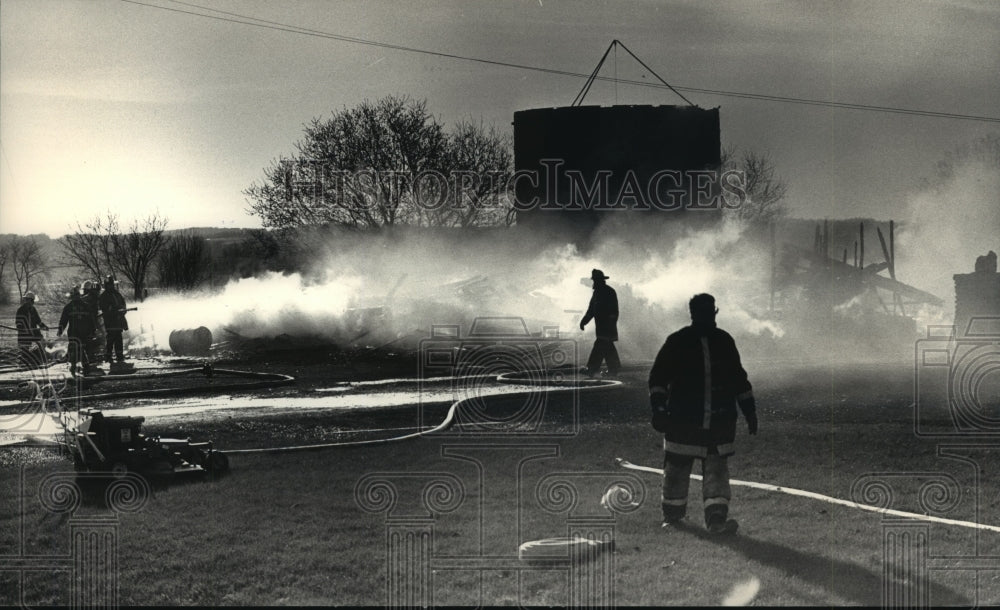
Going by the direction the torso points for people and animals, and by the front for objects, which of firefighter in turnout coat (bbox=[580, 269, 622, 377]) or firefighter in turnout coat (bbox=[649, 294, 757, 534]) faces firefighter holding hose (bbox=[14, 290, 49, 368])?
firefighter in turnout coat (bbox=[580, 269, 622, 377])

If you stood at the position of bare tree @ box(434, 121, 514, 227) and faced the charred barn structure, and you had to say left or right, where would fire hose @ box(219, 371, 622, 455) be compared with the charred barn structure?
right

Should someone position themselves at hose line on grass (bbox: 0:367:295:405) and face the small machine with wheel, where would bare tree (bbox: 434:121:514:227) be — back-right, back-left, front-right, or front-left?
back-left

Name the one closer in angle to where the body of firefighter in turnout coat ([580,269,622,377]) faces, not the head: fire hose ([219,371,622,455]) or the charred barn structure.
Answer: the fire hose

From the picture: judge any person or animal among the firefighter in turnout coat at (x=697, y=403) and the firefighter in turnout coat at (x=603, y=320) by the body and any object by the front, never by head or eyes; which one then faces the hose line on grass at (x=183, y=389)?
the firefighter in turnout coat at (x=603, y=320)

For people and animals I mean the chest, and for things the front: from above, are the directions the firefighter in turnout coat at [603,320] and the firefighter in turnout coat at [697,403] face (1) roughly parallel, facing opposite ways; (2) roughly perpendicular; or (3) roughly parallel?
roughly perpendicular

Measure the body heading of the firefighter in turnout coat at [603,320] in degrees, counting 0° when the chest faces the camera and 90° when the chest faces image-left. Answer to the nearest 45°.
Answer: approximately 90°
